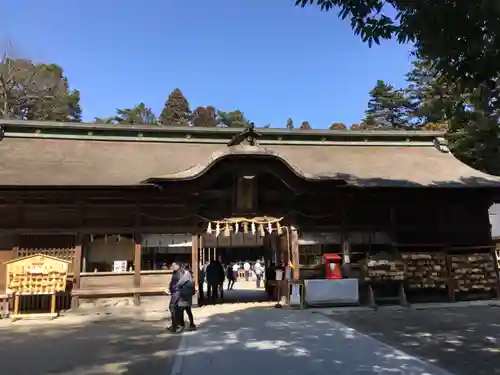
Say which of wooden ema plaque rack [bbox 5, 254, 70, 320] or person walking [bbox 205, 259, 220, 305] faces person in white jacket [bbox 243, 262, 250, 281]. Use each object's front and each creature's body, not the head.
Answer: the person walking

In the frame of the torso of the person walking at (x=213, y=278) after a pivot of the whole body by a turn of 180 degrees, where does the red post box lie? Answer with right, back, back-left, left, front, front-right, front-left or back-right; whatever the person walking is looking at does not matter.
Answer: front-left

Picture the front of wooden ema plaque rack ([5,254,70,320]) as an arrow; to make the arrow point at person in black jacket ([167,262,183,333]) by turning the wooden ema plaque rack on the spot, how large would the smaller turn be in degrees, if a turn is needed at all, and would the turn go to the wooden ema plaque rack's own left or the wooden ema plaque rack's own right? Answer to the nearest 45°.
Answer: approximately 45° to the wooden ema plaque rack's own left

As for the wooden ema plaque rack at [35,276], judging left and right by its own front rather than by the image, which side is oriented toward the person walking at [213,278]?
left

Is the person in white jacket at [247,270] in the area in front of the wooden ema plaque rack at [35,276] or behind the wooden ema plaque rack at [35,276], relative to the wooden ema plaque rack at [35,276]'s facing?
behind

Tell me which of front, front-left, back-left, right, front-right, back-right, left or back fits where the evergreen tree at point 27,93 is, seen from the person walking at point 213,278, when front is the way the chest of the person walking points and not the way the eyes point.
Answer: front-left

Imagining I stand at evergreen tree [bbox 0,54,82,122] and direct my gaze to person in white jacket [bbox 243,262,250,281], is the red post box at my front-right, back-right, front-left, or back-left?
front-right

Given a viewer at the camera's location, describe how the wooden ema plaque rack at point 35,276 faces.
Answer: facing the viewer

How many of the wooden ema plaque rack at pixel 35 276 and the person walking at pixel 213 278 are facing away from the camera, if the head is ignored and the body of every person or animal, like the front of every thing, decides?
1

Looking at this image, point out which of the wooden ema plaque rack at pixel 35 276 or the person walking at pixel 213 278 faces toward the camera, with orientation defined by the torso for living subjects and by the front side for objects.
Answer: the wooden ema plaque rack

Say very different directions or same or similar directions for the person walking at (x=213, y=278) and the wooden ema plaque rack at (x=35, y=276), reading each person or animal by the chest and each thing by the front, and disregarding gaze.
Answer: very different directions

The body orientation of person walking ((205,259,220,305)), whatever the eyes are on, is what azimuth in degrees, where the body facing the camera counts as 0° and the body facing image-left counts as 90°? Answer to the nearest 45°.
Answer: approximately 180°

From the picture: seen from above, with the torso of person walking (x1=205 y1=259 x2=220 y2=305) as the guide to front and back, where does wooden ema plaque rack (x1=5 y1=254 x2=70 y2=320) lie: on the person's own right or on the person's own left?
on the person's own left

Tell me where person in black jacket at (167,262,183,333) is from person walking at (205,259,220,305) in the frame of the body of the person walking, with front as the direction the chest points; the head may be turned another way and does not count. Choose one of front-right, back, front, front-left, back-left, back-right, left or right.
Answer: back
